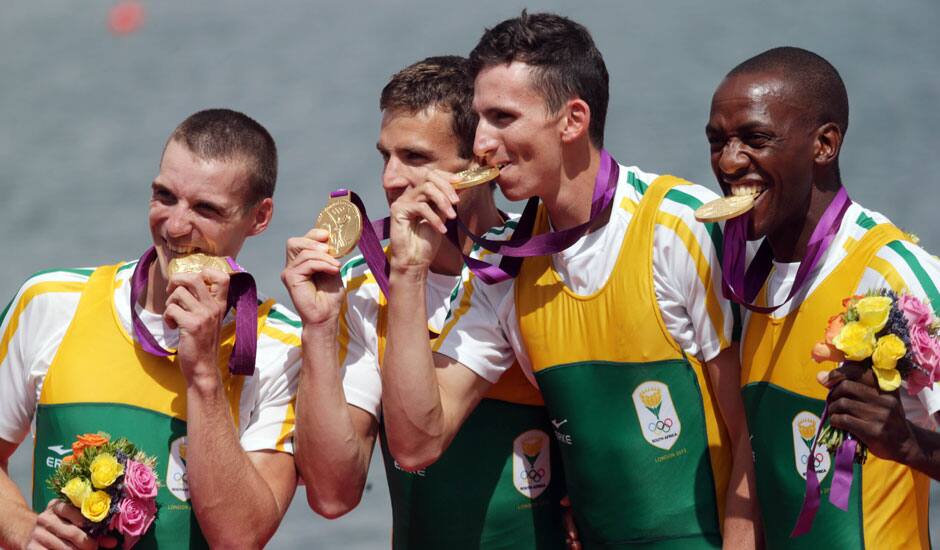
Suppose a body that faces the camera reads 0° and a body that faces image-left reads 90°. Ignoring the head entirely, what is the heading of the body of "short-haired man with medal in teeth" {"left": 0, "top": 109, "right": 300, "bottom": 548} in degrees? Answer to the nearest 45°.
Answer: approximately 45°

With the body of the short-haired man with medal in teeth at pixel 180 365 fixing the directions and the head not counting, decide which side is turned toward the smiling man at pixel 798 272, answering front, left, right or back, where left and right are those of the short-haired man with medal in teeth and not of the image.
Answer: left

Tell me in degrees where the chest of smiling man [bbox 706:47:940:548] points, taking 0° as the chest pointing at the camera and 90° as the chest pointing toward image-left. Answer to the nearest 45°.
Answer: approximately 45°

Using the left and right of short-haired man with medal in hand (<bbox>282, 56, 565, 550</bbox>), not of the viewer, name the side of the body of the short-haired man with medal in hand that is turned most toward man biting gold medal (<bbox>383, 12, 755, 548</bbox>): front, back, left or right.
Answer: left

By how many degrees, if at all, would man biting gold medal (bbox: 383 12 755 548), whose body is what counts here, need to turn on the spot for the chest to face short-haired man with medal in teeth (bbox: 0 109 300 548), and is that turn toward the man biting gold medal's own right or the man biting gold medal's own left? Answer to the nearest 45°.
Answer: approximately 45° to the man biting gold medal's own right

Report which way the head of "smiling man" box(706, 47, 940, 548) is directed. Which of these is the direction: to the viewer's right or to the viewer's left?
to the viewer's left

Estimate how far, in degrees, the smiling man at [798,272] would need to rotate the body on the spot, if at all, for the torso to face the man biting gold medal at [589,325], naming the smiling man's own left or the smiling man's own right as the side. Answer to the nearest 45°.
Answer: approximately 45° to the smiling man's own right

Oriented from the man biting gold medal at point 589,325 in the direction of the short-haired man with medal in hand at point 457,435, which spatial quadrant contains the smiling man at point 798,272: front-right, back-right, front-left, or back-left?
back-right
